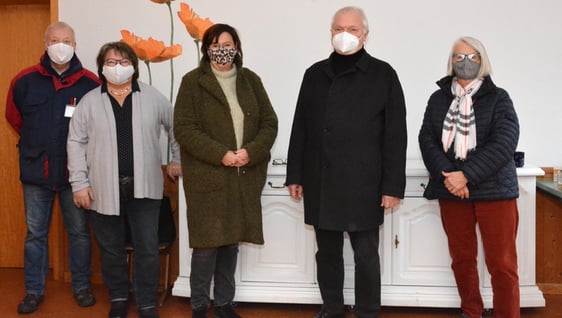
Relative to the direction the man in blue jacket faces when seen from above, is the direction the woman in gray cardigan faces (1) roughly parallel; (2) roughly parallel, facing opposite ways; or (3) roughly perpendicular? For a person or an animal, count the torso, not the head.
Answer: roughly parallel

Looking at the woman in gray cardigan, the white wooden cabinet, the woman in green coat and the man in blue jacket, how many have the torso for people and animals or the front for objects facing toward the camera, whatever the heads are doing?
4

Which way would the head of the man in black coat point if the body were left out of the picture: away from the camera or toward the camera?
toward the camera

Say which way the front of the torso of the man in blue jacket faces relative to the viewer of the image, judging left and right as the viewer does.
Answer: facing the viewer

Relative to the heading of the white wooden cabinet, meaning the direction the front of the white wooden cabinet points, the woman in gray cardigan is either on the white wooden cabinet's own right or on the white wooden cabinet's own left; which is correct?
on the white wooden cabinet's own right

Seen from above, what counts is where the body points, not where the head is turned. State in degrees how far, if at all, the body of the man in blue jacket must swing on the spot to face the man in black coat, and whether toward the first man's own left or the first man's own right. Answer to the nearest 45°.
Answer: approximately 45° to the first man's own left

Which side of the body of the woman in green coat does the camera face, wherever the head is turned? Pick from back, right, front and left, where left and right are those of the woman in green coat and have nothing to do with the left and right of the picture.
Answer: front

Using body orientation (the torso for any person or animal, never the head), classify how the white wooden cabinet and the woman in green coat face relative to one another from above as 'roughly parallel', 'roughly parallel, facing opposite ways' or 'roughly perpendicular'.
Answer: roughly parallel

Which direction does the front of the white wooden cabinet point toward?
toward the camera

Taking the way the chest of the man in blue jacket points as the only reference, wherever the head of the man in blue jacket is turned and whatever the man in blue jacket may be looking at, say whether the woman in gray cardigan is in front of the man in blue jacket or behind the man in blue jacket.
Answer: in front

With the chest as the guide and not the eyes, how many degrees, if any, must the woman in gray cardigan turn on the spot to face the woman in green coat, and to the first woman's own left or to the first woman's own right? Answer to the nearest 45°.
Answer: approximately 45° to the first woman's own left
